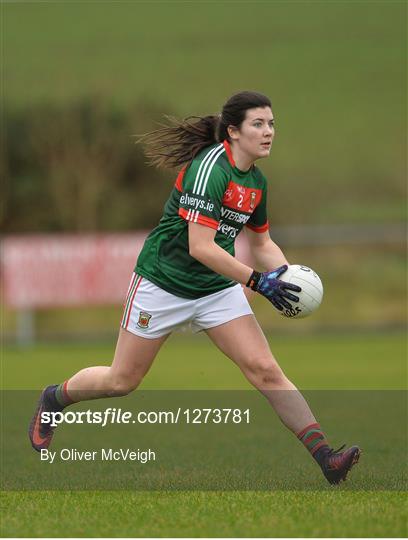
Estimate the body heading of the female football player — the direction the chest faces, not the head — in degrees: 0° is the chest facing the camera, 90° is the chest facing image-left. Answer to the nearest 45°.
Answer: approximately 315°

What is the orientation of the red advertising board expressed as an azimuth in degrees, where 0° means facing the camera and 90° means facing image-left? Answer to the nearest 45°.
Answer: approximately 0°

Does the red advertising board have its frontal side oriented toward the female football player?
yes

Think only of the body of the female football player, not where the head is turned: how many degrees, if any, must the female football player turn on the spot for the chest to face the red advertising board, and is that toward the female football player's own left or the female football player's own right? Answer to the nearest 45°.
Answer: approximately 135° to the female football player's own left
